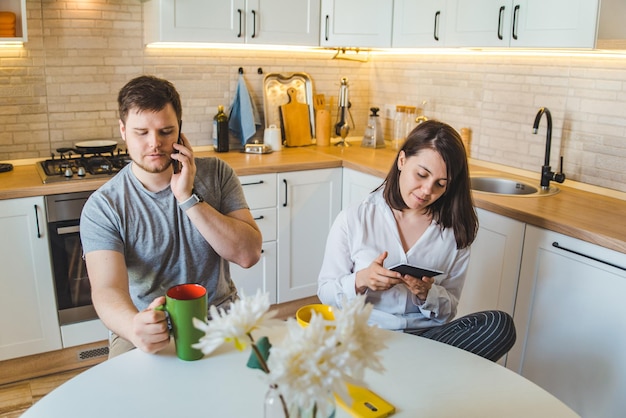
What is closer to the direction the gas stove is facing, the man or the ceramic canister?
the man

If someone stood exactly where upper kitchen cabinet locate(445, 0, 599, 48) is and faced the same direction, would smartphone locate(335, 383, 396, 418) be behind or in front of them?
in front

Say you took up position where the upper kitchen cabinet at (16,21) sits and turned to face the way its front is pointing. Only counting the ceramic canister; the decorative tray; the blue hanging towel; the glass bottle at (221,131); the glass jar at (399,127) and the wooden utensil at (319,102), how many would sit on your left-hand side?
6

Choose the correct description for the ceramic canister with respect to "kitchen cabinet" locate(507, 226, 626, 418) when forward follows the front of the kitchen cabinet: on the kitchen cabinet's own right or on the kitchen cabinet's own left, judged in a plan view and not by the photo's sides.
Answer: on the kitchen cabinet's own right

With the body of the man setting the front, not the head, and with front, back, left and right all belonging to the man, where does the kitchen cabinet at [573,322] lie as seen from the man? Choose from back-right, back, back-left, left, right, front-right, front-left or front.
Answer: left

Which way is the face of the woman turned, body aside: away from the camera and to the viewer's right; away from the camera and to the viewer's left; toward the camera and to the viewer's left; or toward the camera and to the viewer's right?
toward the camera and to the viewer's left

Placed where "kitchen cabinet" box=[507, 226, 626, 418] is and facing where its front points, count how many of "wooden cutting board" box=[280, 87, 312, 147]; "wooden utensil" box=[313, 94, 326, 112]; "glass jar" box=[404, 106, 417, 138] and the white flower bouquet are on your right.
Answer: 3

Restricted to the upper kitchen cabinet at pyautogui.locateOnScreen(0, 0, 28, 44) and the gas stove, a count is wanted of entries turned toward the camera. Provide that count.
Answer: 2

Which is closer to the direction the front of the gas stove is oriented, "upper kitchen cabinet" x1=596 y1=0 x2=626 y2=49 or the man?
the man

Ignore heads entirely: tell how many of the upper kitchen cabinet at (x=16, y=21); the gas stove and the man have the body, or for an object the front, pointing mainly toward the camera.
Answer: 3

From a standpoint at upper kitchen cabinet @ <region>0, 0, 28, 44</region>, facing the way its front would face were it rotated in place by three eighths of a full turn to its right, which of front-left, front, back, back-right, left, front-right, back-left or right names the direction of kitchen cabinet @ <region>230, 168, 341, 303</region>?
back-right

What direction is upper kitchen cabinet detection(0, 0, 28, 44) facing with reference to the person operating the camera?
facing the viewer

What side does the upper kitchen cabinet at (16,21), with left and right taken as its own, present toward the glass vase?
front

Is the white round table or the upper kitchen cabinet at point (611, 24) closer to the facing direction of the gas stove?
the white round table

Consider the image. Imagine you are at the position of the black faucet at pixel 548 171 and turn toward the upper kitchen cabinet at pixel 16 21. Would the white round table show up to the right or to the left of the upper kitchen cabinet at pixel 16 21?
left

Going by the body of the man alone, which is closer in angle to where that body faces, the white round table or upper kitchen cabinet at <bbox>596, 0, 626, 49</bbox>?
the white round table

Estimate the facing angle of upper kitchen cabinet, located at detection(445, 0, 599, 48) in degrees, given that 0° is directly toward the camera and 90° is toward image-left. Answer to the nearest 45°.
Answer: approximately 45°

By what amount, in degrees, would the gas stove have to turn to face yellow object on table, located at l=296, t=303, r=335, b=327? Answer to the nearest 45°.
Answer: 0° — it already faces it
